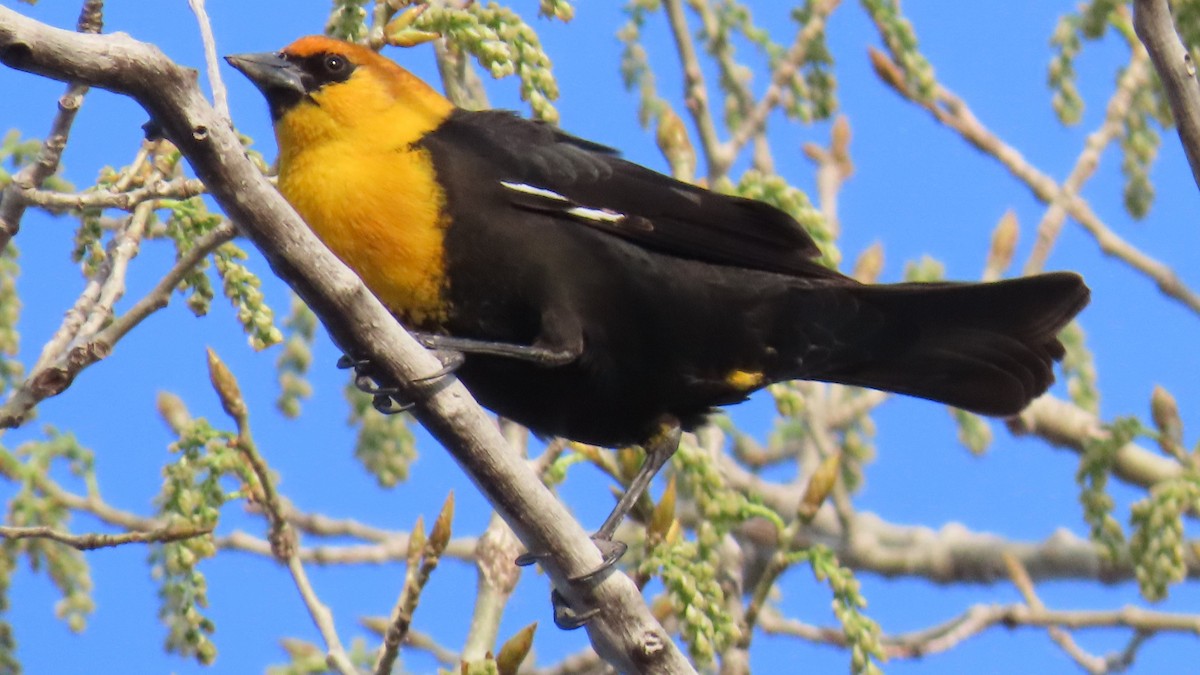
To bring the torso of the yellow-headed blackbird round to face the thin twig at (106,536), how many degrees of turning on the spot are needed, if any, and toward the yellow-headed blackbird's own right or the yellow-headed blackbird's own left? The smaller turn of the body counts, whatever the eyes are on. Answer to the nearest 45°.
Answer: approximately 45° to the yellow-headed blackbird's own right

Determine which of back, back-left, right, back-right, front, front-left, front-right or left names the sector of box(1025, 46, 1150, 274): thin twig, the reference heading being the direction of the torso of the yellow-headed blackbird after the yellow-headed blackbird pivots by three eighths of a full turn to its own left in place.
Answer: left

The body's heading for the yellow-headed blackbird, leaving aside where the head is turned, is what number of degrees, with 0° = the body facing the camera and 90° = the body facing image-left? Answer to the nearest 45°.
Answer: approximately 90°

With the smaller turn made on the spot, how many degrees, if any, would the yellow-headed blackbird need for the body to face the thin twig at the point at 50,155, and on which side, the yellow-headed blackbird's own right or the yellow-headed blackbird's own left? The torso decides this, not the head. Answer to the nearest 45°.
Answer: approximately 45° to the yellow-headed blackbird's own left
